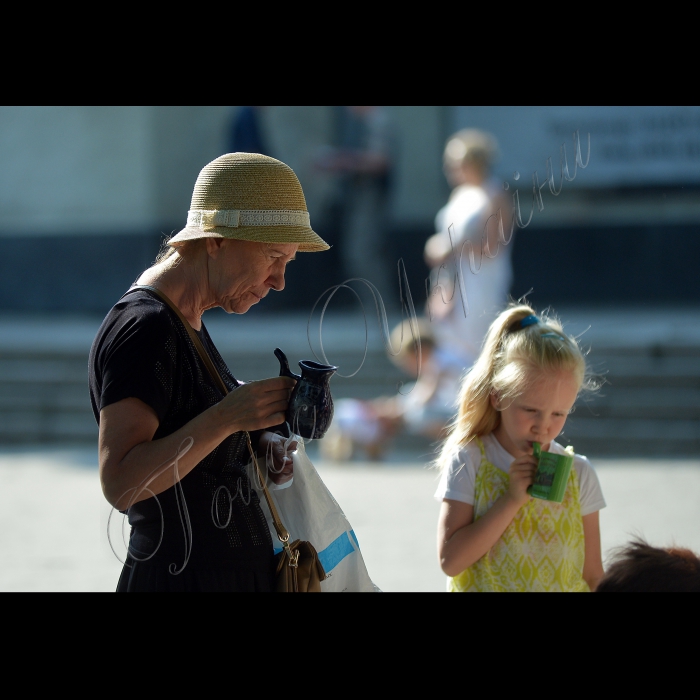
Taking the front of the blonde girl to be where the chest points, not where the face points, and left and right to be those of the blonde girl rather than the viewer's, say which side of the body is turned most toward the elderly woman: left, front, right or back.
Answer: right

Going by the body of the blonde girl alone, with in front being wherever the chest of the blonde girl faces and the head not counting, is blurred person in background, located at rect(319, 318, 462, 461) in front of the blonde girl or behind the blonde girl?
behind

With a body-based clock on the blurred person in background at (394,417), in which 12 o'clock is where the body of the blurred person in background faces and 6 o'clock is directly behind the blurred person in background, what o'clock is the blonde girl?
The blonde girl is roughly at 9 o'clock from the blurred person in background.

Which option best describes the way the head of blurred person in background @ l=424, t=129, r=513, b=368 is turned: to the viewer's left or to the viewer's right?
to the viewer's left

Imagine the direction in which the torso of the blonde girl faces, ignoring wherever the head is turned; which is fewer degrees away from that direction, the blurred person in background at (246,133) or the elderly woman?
the elderly woman

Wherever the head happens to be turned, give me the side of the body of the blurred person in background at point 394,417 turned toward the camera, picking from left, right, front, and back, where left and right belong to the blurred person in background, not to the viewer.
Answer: left

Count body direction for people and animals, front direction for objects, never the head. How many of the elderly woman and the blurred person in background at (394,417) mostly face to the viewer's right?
1

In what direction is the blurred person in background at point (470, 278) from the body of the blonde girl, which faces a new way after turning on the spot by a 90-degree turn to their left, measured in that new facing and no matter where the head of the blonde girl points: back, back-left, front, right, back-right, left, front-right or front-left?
front-left

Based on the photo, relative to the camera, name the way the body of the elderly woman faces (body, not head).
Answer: to the viewer's right

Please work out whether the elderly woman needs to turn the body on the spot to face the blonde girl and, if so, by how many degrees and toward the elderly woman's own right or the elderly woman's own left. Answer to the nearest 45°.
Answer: approximately 45° to the elderly woman's own left

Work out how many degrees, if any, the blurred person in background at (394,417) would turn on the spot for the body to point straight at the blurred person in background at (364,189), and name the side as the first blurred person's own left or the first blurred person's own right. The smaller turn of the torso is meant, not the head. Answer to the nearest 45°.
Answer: approximately 90° to the first blurred person's own right
